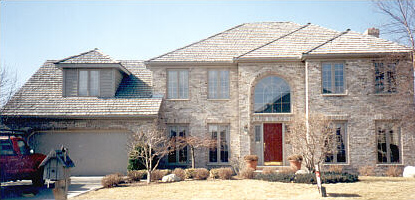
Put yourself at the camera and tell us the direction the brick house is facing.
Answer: facing the viewer

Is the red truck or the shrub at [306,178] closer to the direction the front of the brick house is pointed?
the shrub

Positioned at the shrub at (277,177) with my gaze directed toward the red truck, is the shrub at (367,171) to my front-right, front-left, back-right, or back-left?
back-right

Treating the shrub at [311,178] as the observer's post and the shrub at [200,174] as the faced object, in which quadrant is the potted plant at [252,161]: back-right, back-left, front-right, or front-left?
front-right

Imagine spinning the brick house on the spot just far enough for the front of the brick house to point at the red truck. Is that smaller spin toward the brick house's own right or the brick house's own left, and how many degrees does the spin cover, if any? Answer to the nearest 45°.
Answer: approximately 45° to the brick house's own right

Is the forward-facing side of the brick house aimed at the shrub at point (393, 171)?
no

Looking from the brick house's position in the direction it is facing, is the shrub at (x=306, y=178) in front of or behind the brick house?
in front
